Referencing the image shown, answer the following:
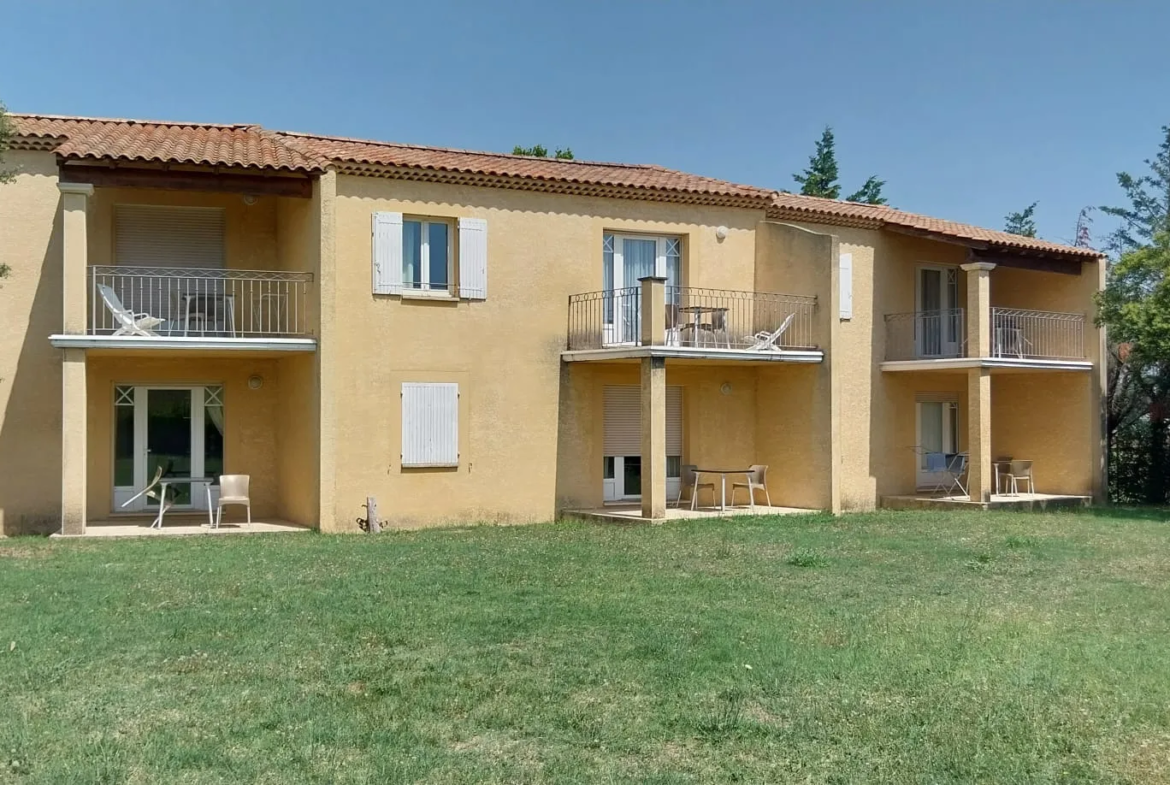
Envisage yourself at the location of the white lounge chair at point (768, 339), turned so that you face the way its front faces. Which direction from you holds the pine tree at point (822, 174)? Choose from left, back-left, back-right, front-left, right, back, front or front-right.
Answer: right

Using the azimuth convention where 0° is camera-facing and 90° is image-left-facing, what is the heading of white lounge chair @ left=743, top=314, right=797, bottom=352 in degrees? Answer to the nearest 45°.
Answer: approximately 90°

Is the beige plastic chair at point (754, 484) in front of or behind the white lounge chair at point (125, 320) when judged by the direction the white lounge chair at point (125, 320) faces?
in front

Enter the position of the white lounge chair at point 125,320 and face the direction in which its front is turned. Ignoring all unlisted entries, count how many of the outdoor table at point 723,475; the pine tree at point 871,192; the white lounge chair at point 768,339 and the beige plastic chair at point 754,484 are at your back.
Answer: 0

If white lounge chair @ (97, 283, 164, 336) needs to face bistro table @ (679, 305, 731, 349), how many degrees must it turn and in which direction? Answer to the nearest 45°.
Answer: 0° — it already faces it

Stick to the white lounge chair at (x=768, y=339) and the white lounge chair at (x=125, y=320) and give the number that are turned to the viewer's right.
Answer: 1

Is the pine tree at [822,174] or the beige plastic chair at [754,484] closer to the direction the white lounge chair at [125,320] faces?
the beige plastic chair

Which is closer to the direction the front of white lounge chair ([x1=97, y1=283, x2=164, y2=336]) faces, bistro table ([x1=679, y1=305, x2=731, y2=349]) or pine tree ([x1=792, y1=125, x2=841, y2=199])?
the bistro table

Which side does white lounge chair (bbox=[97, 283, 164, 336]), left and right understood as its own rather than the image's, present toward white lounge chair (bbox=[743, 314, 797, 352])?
front

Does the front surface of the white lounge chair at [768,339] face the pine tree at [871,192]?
no

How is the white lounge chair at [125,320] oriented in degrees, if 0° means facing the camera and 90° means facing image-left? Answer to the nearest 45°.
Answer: approximately 270°

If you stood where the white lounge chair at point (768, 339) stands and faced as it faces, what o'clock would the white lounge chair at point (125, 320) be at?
the white lounge chair at point (125, 320) is roughly at 11 o'clock from the white lounge chair at point (768, 339).
